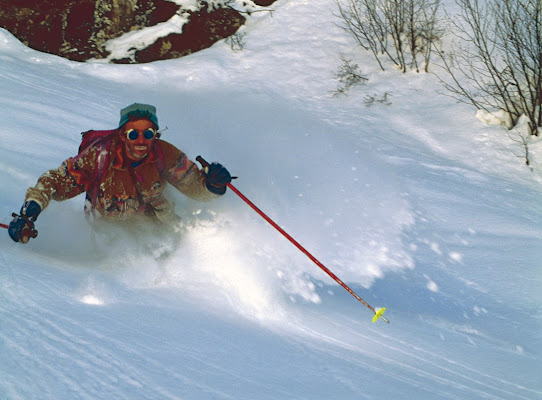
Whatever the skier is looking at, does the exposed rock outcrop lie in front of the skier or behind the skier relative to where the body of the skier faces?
behind

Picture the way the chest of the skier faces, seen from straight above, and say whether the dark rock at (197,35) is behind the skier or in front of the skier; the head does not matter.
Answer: behind

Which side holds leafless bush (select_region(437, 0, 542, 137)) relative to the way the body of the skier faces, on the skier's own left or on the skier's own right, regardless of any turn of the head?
on the skier's own left

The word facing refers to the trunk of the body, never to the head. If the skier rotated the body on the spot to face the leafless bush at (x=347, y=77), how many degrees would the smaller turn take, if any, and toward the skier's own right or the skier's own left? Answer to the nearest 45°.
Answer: approximately 135° to the skier's own left

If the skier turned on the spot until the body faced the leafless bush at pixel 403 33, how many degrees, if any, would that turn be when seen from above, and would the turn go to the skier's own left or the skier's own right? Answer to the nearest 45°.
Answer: approximately 135° to the skier's own left

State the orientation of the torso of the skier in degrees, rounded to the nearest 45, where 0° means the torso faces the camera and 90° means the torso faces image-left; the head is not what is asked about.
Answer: approximately 0°

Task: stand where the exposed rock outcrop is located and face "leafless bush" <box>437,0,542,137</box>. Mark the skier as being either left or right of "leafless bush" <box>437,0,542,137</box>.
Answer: right
